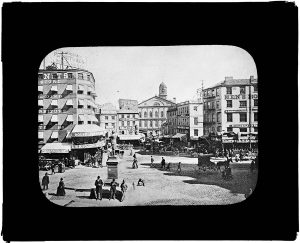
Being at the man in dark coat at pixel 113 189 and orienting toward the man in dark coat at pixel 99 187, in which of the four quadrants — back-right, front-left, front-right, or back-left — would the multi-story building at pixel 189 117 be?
back-right

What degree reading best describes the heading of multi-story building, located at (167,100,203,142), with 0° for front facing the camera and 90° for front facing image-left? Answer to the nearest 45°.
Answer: approximately 45°
